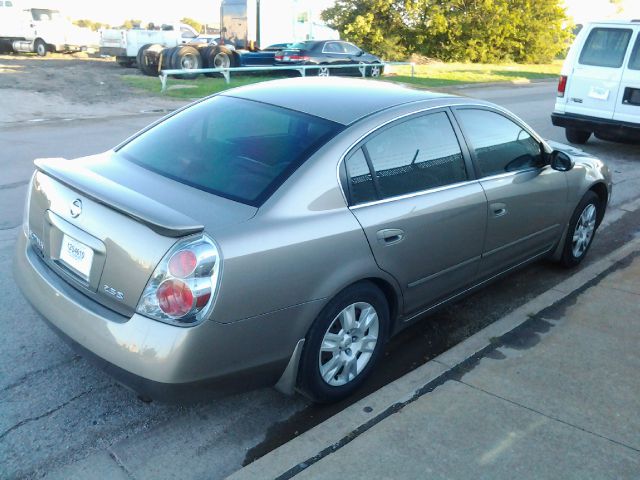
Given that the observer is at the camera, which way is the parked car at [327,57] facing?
facing away from the viewer and to the right of the viewer

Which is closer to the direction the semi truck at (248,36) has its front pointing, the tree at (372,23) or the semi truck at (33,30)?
the tree

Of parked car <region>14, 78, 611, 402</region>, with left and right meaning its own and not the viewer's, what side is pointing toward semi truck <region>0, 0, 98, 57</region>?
left

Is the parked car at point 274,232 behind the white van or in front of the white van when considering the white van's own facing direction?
behind

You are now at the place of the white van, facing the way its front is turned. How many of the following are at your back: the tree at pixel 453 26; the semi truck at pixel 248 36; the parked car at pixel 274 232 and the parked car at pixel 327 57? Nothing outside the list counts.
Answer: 1

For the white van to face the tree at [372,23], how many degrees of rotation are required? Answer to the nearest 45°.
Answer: approximately 45° to its left

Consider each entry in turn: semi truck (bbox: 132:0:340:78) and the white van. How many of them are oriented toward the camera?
0

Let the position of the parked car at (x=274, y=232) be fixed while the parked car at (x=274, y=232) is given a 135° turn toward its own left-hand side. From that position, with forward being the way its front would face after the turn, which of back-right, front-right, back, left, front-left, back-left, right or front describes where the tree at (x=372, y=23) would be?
right

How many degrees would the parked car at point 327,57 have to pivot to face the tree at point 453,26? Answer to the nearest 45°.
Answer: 0° — it already faces it

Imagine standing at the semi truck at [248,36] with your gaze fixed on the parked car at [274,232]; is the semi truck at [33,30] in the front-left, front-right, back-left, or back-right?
back-right

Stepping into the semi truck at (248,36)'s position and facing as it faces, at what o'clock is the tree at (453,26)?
The tree is roughly at 12 o'clock from the semi truck.

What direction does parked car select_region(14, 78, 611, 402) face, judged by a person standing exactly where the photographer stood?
facing away from the viewer and to the right of the viewer

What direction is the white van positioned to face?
away from the camera
